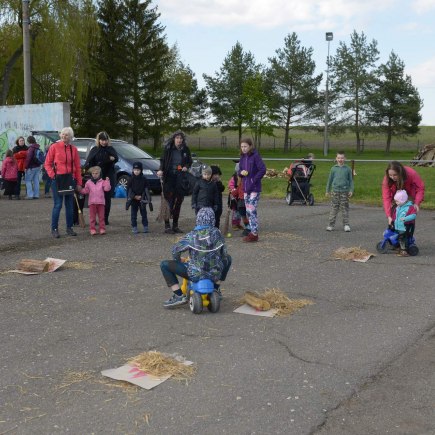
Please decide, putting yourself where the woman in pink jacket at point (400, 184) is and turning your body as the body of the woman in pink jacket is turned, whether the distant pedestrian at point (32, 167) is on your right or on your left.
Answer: on your right

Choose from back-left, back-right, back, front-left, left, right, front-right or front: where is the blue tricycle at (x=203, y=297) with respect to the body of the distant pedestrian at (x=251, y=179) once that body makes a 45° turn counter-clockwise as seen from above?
front

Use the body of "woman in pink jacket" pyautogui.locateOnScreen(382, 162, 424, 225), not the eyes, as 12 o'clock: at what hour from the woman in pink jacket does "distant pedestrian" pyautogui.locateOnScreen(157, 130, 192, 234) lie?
The distant pedestrian is roughly at 2 o'clock from the woman in pink jacket.

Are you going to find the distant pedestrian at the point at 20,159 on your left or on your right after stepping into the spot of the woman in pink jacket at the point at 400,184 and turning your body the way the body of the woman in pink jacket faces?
on your right

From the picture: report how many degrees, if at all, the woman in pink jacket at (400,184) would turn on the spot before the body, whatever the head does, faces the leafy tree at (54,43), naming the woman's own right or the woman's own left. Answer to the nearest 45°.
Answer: approximately 90° to the woman's own right

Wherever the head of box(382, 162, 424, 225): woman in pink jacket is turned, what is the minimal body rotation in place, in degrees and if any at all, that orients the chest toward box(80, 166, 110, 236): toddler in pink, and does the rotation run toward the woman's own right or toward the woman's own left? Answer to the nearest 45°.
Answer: approximately 45° to the woman's own right

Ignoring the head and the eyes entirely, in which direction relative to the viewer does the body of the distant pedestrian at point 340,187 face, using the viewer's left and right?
facing the viewer

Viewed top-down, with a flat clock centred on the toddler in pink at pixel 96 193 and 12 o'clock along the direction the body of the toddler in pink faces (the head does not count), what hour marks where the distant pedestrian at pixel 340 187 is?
The distant pedestrian is roughly at 9 o'clock from the toddler in pink.

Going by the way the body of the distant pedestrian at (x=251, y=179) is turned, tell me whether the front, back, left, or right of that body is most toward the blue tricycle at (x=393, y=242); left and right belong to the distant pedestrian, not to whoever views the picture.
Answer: left

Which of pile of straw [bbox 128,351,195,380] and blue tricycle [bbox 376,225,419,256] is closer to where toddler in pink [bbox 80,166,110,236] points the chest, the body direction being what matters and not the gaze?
the pile of straw

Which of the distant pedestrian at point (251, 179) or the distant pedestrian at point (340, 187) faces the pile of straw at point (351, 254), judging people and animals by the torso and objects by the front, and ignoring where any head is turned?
the distant pedestrian at point (340, 187)

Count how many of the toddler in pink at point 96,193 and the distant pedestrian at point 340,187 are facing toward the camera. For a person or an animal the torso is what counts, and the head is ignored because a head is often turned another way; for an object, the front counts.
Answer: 2

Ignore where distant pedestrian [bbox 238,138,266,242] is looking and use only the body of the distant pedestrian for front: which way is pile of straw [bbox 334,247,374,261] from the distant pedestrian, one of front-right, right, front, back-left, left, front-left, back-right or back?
left

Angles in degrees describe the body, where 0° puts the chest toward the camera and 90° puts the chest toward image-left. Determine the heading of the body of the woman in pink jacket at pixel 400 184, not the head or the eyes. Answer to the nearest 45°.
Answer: approximately 45°

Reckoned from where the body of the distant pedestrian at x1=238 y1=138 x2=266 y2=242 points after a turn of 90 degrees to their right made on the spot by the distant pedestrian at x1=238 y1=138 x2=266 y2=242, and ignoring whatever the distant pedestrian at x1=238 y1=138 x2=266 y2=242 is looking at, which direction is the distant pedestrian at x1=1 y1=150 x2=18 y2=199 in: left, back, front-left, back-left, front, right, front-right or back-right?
front

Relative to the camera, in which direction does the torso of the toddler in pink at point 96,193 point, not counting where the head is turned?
toward the camera
